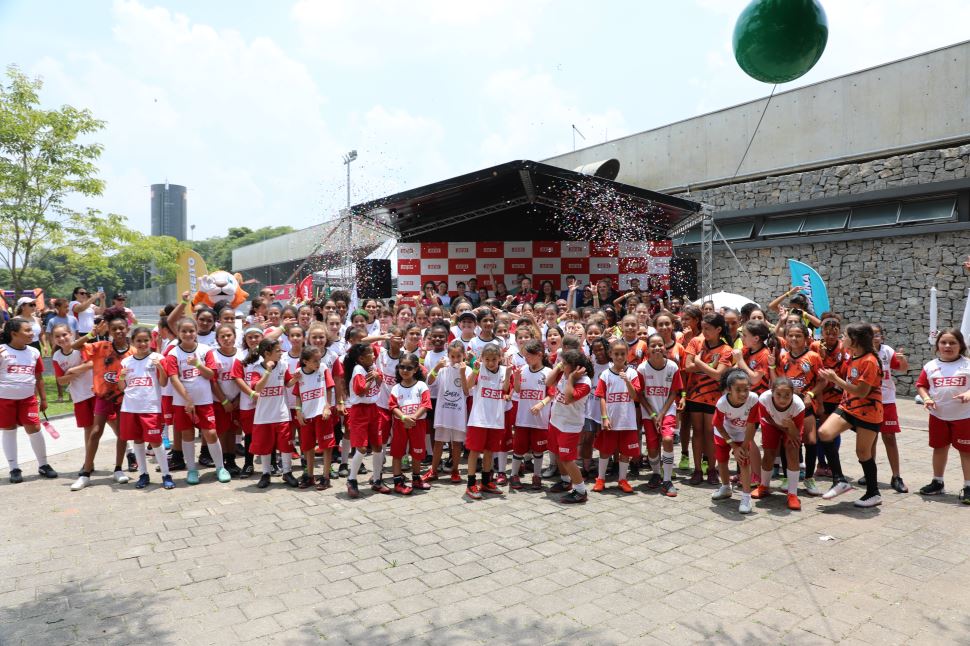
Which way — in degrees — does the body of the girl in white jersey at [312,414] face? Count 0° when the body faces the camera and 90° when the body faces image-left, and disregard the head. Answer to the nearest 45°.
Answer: approximately 0°

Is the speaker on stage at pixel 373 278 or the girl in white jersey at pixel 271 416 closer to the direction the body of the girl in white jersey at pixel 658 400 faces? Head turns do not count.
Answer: the girl in white jersey

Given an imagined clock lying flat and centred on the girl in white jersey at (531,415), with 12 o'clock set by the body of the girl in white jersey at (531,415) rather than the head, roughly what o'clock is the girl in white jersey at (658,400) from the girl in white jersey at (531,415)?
the girl in white jersey at (658,400) is roughly at 9 o'clock from the girl in white jersey at (531,415).

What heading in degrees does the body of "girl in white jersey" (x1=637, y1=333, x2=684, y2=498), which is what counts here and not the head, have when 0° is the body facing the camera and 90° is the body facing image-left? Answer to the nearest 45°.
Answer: approximately 0°

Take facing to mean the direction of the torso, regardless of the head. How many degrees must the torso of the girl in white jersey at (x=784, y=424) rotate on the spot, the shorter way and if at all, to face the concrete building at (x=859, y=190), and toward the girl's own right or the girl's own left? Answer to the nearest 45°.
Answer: approximately 180°

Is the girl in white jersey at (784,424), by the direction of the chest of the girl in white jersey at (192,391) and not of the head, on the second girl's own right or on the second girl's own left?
on the second girl's own left

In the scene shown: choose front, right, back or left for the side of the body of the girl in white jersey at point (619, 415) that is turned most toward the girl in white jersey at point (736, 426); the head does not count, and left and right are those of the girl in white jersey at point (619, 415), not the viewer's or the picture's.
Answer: left
